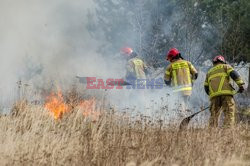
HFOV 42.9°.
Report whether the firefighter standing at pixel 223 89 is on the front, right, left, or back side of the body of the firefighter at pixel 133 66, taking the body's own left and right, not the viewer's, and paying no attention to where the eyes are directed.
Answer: back

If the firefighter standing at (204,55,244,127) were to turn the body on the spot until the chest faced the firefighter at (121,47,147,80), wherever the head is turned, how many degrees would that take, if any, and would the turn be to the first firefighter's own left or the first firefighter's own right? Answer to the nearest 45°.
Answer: approximately 45° to the first firefighter's own left

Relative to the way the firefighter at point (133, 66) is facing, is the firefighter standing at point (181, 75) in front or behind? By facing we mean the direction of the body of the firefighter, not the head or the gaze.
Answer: behind
